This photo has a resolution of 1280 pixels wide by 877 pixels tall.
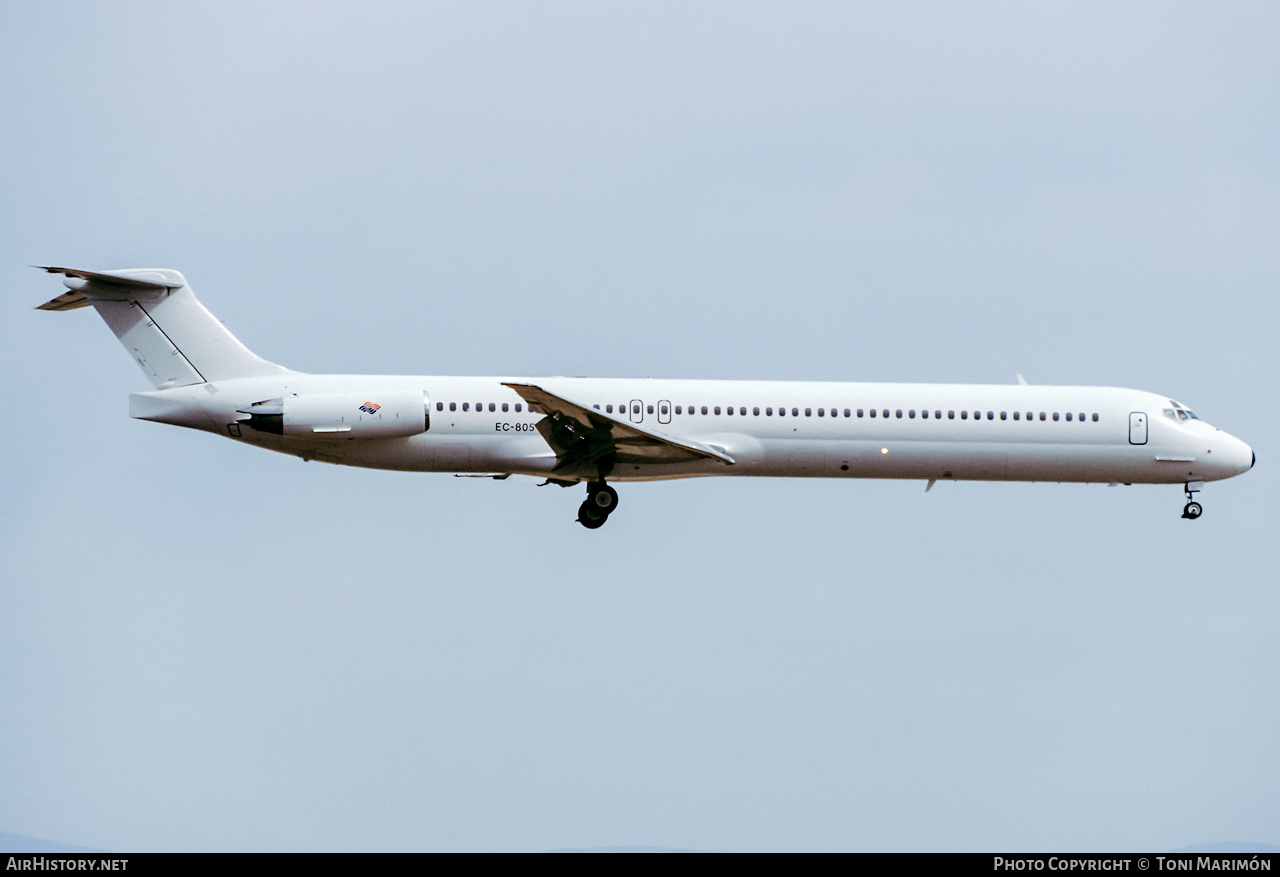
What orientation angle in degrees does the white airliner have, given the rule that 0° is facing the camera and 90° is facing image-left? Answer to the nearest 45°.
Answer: approximately 270°
